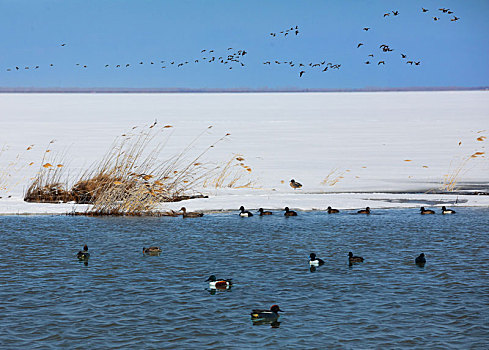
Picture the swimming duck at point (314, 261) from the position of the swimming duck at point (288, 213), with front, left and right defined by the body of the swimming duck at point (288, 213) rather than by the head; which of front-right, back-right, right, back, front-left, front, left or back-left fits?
left

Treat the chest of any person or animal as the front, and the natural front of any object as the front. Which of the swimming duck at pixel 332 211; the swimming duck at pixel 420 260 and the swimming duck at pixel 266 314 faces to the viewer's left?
the swimming duck at pixel 332 211

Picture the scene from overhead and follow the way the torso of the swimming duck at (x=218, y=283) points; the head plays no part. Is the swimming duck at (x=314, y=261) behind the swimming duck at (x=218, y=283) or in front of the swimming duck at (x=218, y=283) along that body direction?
behind

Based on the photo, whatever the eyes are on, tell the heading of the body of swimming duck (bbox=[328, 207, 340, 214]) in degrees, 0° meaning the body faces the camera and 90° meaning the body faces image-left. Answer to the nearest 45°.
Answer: approximately 90°

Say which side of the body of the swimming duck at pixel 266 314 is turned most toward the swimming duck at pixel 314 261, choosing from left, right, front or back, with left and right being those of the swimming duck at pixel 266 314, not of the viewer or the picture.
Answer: left

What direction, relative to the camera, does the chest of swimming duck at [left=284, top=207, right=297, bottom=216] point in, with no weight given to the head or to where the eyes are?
to the viewer's left

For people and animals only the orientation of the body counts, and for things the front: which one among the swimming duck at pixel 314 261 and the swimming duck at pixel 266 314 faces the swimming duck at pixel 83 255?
the swimming duck at pixel 314 261

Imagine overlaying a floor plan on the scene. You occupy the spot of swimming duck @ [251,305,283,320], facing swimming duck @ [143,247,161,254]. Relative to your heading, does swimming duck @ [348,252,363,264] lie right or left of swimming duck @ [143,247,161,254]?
right

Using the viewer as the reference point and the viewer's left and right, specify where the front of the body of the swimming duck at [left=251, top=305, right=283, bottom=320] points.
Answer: facing to the right of the viewer

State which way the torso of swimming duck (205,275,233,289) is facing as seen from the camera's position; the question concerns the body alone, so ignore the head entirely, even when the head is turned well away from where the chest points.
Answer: to the viewer's left

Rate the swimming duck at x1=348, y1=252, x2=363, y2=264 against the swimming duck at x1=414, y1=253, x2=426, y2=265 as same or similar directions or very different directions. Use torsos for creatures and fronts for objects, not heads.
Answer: very different directions

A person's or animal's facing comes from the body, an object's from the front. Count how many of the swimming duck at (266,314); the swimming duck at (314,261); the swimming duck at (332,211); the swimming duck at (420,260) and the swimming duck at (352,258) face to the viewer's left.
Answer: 3

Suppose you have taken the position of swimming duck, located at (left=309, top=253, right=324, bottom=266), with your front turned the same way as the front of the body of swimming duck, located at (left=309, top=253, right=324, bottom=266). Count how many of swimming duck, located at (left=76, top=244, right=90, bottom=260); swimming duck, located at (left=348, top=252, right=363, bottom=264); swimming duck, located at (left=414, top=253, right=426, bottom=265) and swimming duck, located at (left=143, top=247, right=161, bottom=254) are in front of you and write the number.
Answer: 2
